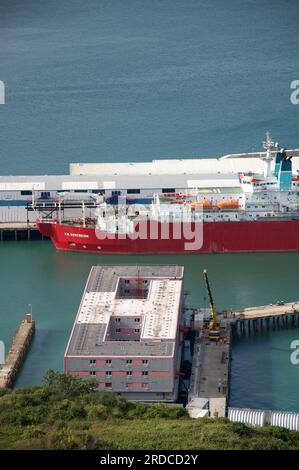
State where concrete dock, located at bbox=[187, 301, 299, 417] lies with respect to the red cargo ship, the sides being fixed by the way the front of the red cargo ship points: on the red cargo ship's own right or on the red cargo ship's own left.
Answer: on the red cargo ship's own left

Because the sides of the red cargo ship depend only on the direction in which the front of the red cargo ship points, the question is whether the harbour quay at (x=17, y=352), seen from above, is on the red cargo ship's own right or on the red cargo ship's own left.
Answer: on the red cargo ship's own left

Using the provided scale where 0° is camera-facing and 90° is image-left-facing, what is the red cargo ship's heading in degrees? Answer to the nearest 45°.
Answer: approximately 90°
